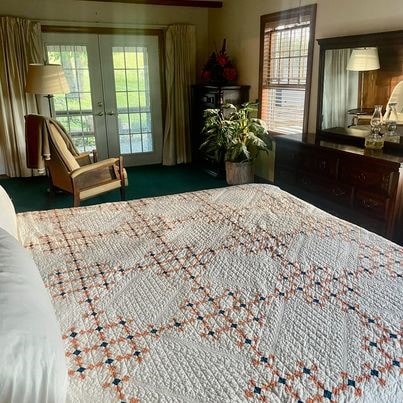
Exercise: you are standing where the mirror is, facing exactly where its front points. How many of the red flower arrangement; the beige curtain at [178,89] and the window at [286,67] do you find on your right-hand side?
3

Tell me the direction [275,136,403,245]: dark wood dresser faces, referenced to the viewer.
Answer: facing the viewer and to the left of the viewer

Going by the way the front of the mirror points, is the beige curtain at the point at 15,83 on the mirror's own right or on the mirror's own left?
on the mirror's own right

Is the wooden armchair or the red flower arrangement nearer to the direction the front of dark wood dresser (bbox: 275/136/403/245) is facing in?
the wooden armchair

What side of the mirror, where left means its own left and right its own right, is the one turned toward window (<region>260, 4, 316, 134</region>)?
right

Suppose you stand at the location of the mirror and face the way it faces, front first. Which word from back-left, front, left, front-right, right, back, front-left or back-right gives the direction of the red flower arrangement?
right

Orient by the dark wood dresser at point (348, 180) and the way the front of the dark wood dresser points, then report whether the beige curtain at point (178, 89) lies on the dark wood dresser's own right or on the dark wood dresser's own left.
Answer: on the dark wood dresser's own right

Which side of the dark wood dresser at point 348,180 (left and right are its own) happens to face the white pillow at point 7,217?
front

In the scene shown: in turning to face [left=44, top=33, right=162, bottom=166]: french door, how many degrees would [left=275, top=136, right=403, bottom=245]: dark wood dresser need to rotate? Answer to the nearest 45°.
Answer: approximately 90° to its right

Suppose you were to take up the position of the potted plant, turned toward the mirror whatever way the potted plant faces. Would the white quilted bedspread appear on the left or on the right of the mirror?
right

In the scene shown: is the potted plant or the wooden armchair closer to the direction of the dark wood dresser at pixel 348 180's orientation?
the wooden armchair

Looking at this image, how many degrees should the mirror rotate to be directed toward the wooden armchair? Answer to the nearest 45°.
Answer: approximately 45° to its right

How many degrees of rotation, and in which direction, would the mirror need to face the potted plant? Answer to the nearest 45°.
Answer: approximately 90° to its right

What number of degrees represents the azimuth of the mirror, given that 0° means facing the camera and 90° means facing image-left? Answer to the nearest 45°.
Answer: approximately 45°
